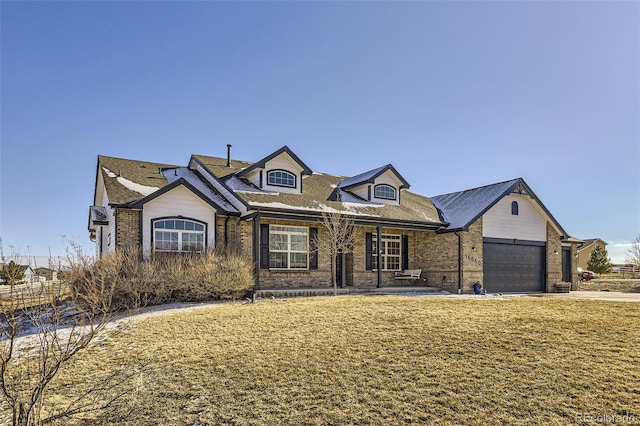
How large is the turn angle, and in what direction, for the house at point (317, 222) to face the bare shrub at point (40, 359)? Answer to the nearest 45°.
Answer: approximately 45° to its right

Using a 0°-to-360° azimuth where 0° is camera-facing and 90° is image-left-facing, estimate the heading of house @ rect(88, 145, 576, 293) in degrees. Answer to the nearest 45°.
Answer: approximately 315°

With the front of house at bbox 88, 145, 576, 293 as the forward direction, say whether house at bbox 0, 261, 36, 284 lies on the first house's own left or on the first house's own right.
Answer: on the first house's own right
